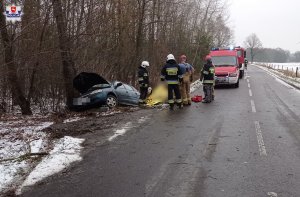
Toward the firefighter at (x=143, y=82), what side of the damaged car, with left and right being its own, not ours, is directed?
back

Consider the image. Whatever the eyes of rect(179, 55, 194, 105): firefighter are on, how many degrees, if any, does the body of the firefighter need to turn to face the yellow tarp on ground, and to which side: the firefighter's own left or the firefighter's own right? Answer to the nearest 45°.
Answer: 0° — they already face it

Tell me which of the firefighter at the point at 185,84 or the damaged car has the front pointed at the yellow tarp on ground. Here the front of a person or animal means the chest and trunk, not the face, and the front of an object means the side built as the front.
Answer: the firefighter

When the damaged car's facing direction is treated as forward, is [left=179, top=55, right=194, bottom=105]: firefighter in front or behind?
behind

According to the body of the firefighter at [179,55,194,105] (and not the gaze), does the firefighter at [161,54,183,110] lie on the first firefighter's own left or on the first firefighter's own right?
on the first firefighter's own left
